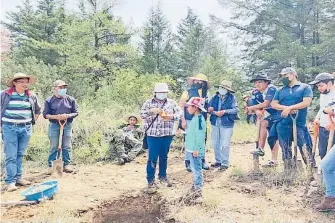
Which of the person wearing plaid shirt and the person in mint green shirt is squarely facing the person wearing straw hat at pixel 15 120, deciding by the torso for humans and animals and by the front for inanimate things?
the person in mint green shirt

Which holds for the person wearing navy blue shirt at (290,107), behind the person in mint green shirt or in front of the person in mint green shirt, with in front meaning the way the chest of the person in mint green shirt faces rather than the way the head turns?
behind

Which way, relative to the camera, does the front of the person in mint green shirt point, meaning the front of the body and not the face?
to the viewer's left

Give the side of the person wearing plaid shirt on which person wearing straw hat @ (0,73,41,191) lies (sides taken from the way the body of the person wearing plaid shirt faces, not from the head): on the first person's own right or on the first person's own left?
on the first person's own right

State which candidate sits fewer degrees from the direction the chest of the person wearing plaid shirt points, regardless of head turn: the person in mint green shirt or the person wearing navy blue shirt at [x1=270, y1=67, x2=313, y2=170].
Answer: the person in mint green shirt

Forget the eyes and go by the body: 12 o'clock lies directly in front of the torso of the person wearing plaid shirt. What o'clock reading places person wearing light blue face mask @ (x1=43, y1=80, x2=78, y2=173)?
The person wearing light blue face mask is roughly at 4 o'clock from the person wearing plaid shirt.

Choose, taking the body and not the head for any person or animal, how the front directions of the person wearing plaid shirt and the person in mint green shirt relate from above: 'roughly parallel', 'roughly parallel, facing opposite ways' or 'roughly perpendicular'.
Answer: roughly perpendicular

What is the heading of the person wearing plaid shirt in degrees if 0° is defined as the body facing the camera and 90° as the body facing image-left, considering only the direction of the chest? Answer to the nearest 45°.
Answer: approximately 0°

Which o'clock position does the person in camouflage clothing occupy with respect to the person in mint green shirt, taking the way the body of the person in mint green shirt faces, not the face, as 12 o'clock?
The person in camouflage clothing is roughly at 2 o'clock from the person in mint green shirt.

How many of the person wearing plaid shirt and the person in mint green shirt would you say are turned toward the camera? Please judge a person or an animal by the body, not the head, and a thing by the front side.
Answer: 1
